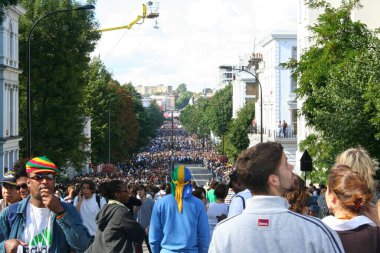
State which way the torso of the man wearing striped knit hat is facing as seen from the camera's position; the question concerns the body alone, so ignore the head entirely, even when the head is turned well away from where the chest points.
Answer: toward the camera

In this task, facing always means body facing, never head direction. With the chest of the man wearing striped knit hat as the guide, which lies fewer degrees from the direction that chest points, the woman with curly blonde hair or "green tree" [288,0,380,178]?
the woman with curly blonde hair

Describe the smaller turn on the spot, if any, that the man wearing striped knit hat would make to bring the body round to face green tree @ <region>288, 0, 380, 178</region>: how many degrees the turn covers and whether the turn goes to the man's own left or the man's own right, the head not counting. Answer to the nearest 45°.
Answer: approximately 135° to the man's own left

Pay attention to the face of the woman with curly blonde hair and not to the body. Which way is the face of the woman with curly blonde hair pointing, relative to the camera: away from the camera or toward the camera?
away from the camera
